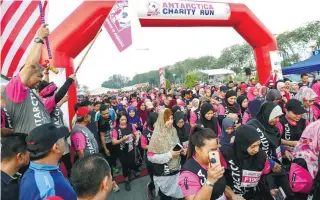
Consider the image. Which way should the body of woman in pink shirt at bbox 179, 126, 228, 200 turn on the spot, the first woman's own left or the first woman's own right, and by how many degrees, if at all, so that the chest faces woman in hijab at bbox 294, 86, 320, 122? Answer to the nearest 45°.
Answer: approximately 90° to the first woman's own left

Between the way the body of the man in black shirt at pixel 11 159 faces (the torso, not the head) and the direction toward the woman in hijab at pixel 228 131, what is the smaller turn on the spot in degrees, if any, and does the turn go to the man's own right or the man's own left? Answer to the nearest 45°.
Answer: approximately 45° to the man's own right

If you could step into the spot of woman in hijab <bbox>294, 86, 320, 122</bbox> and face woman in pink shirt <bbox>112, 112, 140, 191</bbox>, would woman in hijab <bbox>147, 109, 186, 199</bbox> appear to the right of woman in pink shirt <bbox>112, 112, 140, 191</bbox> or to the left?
left

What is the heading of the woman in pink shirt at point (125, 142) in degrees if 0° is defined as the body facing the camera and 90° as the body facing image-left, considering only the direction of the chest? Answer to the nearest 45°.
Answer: approximately 0°

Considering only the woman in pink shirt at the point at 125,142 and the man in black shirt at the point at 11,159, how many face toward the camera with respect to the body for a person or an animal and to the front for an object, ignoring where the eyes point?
1

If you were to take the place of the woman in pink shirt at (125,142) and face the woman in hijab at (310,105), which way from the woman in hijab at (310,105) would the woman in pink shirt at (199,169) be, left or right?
right

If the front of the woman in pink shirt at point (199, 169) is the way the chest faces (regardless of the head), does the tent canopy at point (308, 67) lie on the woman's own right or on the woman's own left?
on the woman's own left

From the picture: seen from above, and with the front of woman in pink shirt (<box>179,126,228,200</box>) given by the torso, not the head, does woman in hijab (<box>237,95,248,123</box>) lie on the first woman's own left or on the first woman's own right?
on the first woman's own left

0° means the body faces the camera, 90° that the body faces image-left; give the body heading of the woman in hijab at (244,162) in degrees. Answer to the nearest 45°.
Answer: approximately 315°

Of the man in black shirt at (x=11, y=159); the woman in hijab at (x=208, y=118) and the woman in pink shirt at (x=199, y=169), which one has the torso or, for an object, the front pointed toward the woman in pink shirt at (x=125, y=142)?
the man in black shirt

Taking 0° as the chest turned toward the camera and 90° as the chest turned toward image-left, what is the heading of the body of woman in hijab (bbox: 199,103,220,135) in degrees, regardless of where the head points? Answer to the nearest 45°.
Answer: approximately 315°
